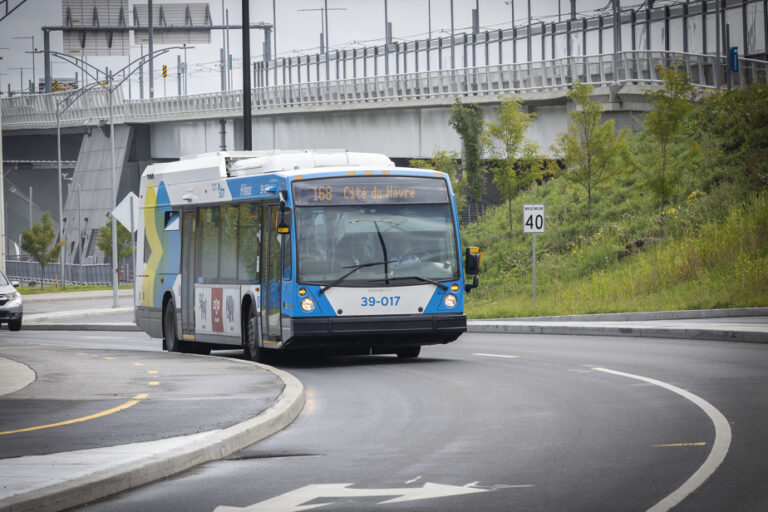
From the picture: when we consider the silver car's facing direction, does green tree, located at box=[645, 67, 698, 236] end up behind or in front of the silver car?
in front

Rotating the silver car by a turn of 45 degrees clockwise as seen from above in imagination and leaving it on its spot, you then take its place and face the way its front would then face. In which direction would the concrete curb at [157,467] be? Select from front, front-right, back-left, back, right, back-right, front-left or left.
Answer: front

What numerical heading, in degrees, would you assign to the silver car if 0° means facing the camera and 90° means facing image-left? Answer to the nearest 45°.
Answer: approximately 315°

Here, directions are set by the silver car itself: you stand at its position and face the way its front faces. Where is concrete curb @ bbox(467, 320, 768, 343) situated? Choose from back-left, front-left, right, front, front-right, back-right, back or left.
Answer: front
